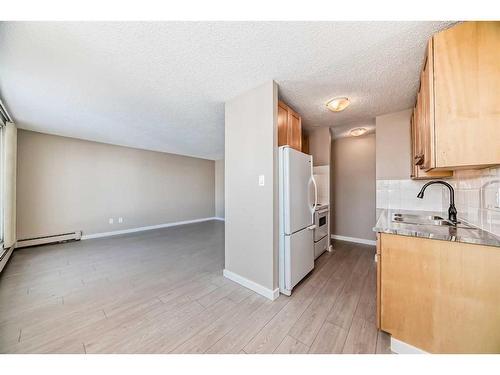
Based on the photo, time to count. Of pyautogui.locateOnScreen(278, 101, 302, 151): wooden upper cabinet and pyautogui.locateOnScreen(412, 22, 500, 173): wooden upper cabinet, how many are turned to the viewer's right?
1

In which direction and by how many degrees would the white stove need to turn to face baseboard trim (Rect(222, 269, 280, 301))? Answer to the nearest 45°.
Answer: approximately 90° to its right

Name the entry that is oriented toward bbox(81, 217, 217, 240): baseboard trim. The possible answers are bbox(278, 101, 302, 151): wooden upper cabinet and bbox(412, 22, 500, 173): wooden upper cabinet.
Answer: bbox(412, 22, 500, 173): wooden upper cabinet

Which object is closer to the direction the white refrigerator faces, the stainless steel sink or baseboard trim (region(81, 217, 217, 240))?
the stainless steel sink

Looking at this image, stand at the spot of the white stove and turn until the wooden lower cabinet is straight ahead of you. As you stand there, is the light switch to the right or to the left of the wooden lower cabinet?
right

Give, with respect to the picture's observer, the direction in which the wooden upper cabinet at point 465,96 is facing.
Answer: facing to the left of the viewer

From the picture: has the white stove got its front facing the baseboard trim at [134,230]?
no

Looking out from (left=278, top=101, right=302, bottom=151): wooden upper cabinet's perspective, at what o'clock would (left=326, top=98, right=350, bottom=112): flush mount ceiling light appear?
The flush mount ceiling light is roughly at 12 o'clock from the wooden upper cabinet.

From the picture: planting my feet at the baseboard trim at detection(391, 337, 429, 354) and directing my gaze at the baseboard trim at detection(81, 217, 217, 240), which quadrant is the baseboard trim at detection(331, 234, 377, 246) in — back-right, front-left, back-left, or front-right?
front-right

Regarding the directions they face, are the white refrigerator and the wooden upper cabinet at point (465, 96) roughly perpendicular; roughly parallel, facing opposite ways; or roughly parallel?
roughly parallel, facing opposite ways

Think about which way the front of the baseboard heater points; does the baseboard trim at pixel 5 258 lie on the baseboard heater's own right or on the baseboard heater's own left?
on the baseboard heater's own right

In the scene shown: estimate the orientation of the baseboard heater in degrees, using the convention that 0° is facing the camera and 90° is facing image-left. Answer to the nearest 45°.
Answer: approximately 315°

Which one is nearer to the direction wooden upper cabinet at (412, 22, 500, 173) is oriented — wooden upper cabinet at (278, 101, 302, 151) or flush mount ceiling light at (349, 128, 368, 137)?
the wooden upper cabinet

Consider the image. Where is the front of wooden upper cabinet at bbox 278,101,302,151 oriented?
to the viewer's right

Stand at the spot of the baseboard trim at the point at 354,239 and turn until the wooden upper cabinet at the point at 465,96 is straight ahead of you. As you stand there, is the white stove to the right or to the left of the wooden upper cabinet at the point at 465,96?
right

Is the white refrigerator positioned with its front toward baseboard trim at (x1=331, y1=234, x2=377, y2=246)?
no
